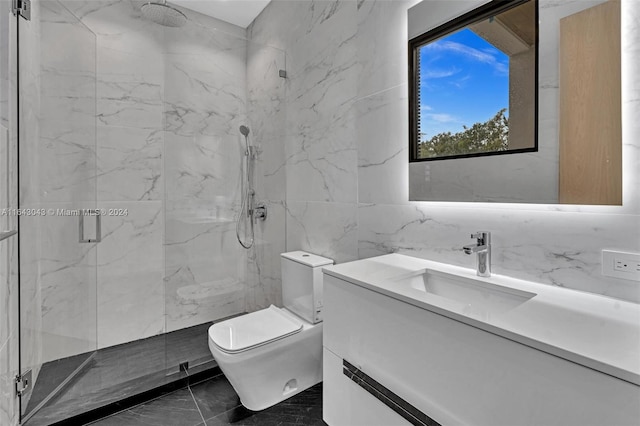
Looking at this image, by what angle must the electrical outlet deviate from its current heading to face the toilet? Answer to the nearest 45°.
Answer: approximately 45° to its right

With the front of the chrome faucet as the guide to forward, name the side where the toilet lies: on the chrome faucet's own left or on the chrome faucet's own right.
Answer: on the chrome faucet's own right

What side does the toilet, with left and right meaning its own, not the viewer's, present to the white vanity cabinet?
left

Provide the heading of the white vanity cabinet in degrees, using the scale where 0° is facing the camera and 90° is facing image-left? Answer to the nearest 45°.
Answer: approximately 45°

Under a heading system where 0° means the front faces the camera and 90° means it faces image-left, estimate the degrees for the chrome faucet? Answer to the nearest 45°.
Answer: approximately 45°

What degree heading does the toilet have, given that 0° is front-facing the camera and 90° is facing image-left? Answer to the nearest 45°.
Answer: approximately 45°

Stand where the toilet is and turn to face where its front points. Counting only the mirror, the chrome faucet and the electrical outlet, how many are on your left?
3
